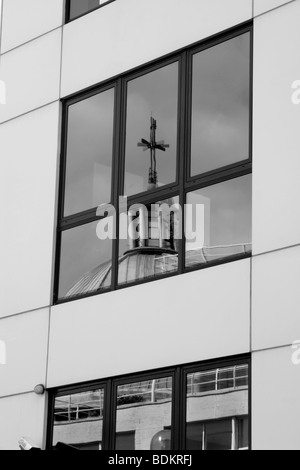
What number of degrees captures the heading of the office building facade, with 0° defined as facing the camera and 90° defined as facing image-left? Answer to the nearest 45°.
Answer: approximately 45°
